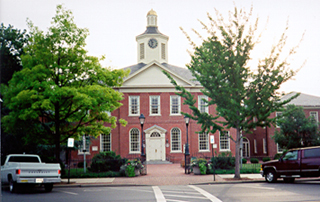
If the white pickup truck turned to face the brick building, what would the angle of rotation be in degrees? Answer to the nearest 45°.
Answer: approximately 90° to its right

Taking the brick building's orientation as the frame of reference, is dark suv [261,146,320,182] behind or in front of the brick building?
in front

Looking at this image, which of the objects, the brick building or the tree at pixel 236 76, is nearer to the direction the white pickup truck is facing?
the brick building

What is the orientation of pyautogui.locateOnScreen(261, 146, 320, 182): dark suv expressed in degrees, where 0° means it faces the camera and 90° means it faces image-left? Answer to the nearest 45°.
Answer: approximately 90°

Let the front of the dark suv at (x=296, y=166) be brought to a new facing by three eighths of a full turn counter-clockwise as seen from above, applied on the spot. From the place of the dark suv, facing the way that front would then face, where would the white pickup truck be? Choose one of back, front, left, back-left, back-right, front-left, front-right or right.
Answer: right

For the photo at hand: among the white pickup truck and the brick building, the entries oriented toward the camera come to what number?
1
